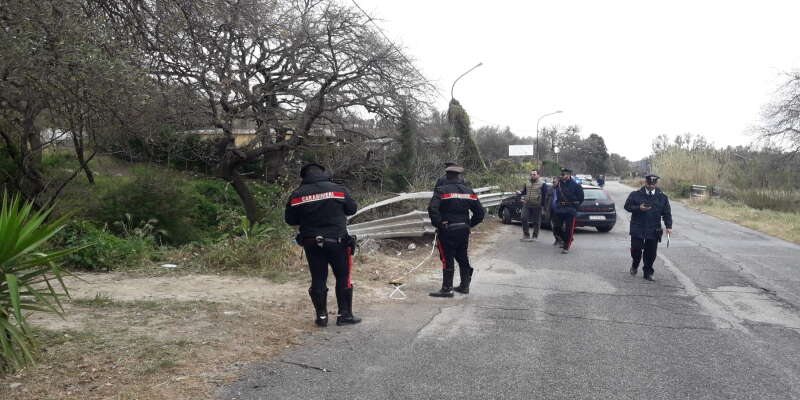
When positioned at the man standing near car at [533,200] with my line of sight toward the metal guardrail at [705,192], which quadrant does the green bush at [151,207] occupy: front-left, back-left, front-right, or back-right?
back-left

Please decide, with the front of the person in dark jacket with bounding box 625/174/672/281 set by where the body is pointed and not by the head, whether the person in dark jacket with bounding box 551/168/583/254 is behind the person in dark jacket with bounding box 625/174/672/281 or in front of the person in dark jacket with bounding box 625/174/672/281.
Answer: behind

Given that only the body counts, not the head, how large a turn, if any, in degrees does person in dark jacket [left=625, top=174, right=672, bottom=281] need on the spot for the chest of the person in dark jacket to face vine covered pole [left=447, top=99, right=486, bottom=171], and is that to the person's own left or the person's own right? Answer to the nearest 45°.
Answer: approximately 135° to the person's own right

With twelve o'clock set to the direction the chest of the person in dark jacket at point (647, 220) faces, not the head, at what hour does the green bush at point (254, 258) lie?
The green bush is roughly at 2 o'clock from the person in dark jacket.

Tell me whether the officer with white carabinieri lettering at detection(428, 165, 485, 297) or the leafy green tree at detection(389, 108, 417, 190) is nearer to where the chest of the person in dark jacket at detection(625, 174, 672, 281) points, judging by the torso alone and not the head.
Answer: the officer with white carabinieri lettering

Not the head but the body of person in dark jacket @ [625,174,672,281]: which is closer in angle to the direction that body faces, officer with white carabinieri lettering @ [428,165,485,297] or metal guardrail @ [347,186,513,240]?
the officer with white carabinieri lettering

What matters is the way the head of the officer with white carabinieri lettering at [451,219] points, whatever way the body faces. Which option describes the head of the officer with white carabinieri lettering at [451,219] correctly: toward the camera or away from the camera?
away from the camera
